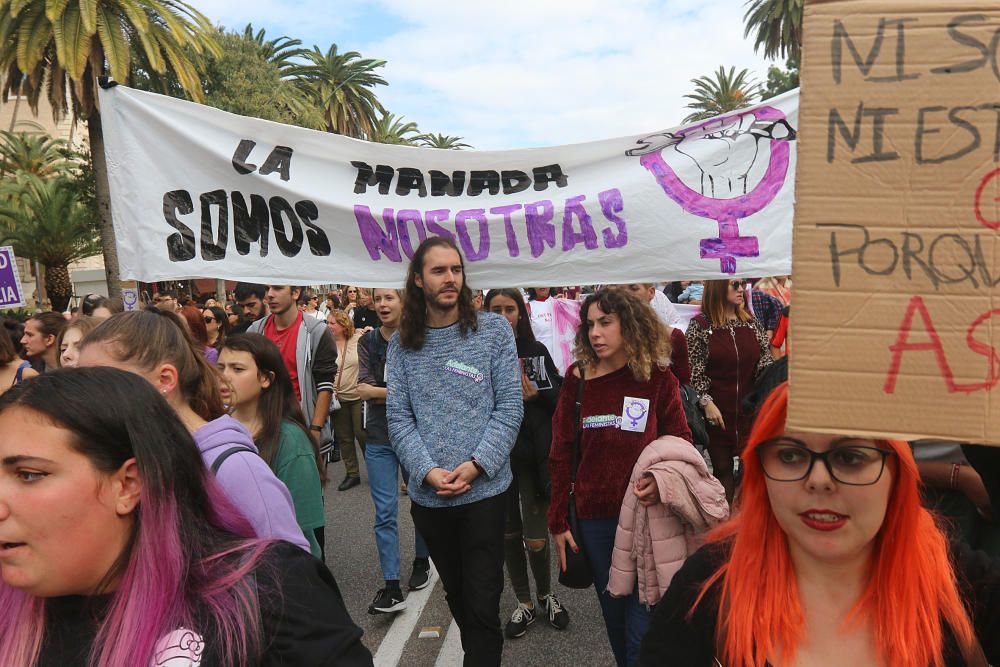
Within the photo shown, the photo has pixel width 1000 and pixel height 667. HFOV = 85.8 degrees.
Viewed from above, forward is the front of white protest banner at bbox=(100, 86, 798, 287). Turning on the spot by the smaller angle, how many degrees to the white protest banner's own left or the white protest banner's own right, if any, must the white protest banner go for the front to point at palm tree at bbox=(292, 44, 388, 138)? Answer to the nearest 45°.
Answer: approximately 180°

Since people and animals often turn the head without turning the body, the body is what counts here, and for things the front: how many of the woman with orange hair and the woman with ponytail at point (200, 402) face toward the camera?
1

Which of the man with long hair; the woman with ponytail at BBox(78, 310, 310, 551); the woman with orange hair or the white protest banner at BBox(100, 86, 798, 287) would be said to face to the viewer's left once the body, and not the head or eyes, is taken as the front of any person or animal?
the woman with ponytail

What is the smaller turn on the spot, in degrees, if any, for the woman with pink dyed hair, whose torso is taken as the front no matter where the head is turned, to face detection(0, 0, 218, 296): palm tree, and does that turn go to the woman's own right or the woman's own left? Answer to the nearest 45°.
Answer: approximately 135° to the woman's own right

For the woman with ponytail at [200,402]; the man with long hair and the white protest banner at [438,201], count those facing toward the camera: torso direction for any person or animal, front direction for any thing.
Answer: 2

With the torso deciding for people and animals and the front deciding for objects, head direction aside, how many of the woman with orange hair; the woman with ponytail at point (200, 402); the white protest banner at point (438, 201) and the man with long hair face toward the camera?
3

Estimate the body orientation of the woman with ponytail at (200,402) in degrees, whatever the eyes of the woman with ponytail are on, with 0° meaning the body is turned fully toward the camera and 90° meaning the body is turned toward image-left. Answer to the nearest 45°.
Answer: approximately 90°
